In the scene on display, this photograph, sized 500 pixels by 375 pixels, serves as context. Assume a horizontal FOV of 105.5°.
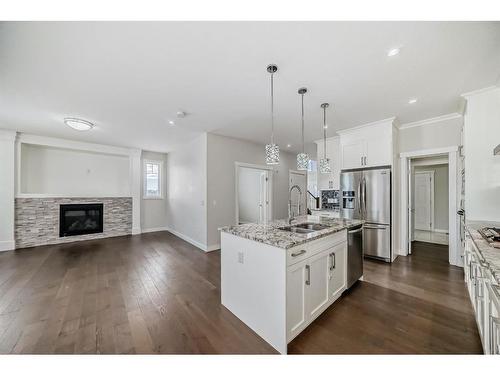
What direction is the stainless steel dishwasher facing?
to the viewer's right

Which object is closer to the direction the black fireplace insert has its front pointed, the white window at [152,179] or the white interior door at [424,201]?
the white interior door

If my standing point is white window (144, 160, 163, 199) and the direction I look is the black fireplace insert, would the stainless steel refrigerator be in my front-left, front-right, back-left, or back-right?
back-left

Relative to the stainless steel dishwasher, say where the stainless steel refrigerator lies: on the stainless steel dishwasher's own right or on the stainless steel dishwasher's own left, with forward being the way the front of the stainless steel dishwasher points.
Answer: on the stainless steel dishwasher's own left

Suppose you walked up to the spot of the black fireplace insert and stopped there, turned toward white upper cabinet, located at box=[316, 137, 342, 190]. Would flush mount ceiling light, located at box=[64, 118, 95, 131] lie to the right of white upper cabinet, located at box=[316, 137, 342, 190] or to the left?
right

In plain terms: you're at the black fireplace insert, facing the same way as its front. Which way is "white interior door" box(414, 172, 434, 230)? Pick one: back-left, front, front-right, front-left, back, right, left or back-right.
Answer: front-left

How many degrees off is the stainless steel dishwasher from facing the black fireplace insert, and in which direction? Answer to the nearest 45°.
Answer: approximately 180°

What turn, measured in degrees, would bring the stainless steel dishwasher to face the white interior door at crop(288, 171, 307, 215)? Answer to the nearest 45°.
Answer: approximately 135° to its left

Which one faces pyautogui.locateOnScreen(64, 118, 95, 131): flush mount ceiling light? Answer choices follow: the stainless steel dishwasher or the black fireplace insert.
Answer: the black fireplace insert

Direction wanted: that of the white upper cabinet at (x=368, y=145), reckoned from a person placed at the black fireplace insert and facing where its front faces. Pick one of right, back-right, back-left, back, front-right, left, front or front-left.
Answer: front-left

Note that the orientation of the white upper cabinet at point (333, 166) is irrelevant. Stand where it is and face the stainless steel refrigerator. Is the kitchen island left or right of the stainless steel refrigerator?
right

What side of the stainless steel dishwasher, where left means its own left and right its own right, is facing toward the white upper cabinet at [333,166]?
left
